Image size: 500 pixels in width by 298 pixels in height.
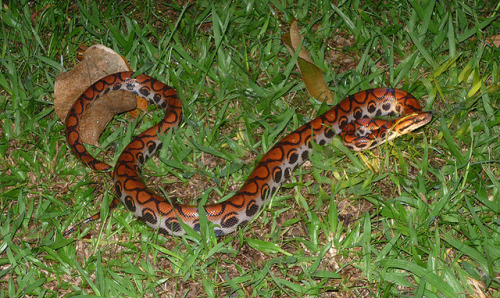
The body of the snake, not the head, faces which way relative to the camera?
to the viewer's right

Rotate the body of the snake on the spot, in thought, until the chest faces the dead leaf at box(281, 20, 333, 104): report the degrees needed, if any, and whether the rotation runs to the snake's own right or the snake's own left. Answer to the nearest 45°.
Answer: approximately 45° to the snake's own left
